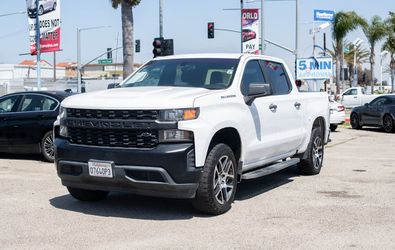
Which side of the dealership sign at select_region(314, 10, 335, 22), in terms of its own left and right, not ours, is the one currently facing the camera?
front

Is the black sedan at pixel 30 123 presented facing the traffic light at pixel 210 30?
no

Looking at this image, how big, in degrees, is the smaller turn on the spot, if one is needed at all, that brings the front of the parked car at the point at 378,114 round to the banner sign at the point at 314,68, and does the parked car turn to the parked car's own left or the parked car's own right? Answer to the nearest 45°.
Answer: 0° — it already faces it

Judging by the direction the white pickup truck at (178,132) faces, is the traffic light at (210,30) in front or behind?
behind

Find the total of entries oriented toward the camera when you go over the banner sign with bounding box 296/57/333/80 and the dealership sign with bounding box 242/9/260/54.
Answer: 2

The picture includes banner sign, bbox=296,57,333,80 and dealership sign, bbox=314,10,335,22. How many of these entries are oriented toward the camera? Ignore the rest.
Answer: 2

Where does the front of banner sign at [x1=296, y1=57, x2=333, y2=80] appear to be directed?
toward the camera

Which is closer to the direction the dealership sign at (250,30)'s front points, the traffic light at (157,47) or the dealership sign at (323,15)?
the traffic light

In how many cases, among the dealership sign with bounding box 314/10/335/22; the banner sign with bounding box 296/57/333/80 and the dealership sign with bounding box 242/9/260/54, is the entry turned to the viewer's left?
0

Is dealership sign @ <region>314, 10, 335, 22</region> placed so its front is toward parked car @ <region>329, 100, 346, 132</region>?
yes

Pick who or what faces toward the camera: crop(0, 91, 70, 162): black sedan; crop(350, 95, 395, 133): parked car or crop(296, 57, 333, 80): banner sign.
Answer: the banner sign

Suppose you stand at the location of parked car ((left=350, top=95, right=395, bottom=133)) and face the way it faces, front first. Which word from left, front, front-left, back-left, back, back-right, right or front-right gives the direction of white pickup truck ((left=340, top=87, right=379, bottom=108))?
front-right

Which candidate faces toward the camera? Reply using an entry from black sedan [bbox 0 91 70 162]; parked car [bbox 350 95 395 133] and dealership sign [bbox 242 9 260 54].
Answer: the dealership sign

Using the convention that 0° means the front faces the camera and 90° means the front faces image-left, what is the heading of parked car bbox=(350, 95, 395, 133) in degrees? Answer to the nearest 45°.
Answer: approximately 135°

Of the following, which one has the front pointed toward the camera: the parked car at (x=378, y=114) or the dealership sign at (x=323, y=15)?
the dealership sign

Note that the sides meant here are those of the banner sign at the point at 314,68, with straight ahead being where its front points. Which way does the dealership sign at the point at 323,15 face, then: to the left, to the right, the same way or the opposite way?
the same way

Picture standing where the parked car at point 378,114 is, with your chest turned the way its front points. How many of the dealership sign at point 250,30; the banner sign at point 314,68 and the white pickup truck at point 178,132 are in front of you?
2

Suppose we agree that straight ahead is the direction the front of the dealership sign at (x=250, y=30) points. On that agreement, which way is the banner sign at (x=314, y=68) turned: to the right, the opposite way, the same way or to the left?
the same way
